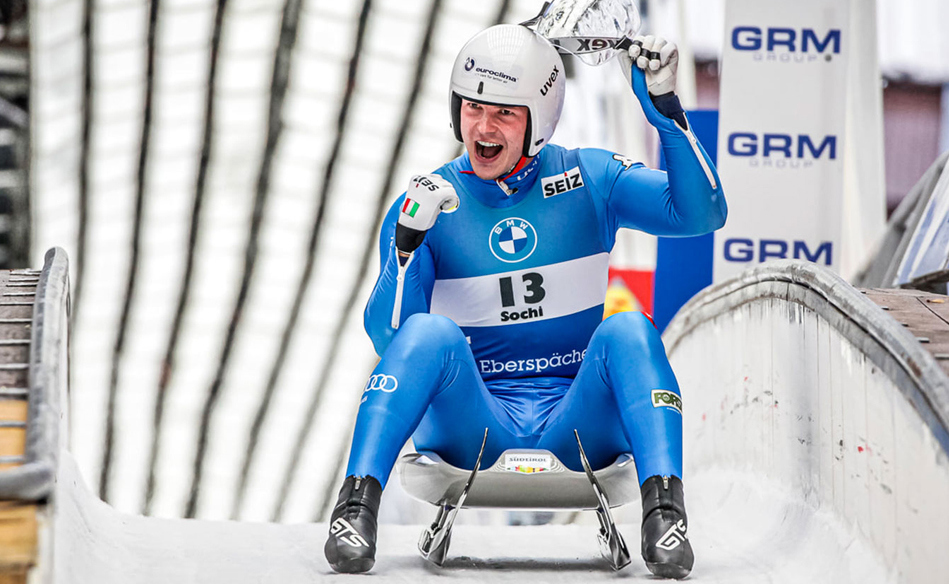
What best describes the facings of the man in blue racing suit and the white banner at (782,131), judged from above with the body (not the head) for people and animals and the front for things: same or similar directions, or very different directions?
same or similar directions

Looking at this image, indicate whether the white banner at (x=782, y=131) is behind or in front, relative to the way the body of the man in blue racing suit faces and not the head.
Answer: behind

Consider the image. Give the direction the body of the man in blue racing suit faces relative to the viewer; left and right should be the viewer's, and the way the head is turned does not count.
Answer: facing the viewer

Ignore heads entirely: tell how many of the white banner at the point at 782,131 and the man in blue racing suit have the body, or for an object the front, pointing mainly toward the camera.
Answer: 2

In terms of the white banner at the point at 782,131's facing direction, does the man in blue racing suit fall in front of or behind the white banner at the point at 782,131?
in front

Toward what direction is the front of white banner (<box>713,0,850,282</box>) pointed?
toward the camera
